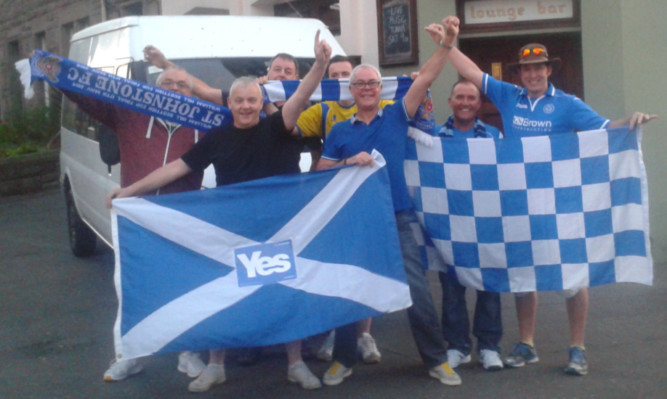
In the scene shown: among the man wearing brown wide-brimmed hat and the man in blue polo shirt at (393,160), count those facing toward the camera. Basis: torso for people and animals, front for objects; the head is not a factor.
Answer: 2

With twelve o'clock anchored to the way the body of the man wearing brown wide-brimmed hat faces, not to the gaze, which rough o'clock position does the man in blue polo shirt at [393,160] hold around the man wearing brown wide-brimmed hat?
The man in blue polo shirt is roughly at 2 o'clock from the man wearing brown wide-brimmed hat.

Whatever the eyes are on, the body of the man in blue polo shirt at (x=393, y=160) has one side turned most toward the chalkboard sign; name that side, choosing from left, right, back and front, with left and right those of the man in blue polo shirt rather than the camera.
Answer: back

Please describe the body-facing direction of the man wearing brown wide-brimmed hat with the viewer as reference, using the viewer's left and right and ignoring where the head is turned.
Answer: facing the viewer

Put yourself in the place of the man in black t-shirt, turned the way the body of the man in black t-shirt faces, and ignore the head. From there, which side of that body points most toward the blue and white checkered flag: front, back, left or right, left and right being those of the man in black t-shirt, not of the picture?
left

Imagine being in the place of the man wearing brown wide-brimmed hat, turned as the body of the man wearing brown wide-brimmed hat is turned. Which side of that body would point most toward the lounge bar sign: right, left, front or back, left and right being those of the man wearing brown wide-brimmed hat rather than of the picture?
back

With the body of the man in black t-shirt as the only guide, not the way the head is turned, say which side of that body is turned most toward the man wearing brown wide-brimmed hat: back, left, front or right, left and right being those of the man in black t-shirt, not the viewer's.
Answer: left

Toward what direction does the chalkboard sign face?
toward the camera

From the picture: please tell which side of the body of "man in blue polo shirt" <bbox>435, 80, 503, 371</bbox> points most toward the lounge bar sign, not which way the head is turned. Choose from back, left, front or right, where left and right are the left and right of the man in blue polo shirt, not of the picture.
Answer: back

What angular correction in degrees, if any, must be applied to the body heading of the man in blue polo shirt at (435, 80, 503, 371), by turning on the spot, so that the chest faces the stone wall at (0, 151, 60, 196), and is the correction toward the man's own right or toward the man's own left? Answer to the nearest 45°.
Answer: approximately 135° to the man's own right

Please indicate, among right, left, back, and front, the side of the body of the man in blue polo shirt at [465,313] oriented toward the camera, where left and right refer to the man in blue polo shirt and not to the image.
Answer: front

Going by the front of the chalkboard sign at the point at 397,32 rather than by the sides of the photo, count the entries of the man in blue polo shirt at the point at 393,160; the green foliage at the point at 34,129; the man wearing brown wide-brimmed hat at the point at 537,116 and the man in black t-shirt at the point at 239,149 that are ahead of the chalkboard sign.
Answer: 3
